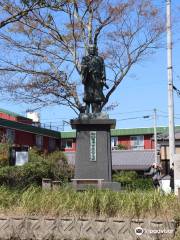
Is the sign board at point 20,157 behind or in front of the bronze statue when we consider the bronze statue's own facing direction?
behind

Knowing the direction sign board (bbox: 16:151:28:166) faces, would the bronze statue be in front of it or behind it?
in front

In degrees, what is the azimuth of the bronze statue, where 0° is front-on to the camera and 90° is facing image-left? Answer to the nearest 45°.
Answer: approximately 0°

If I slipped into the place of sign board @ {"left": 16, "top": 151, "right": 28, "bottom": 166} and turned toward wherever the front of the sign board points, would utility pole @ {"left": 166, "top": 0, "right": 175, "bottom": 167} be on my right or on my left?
on my left

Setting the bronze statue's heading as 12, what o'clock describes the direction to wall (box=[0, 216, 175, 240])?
The wall is roughly at 12 o'clock from the bronze statue.

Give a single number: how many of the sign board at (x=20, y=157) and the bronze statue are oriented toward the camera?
2

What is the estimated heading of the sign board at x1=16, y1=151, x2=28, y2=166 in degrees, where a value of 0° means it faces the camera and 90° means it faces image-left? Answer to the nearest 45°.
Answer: approximately 0°
